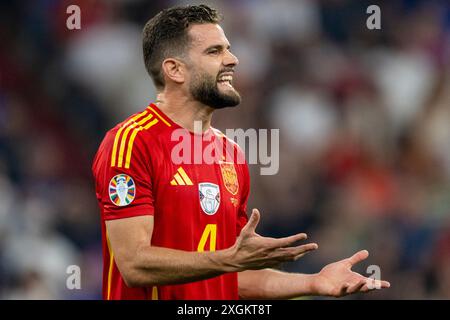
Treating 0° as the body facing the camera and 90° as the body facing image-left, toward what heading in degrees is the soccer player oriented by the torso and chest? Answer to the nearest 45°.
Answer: approximately 315°
